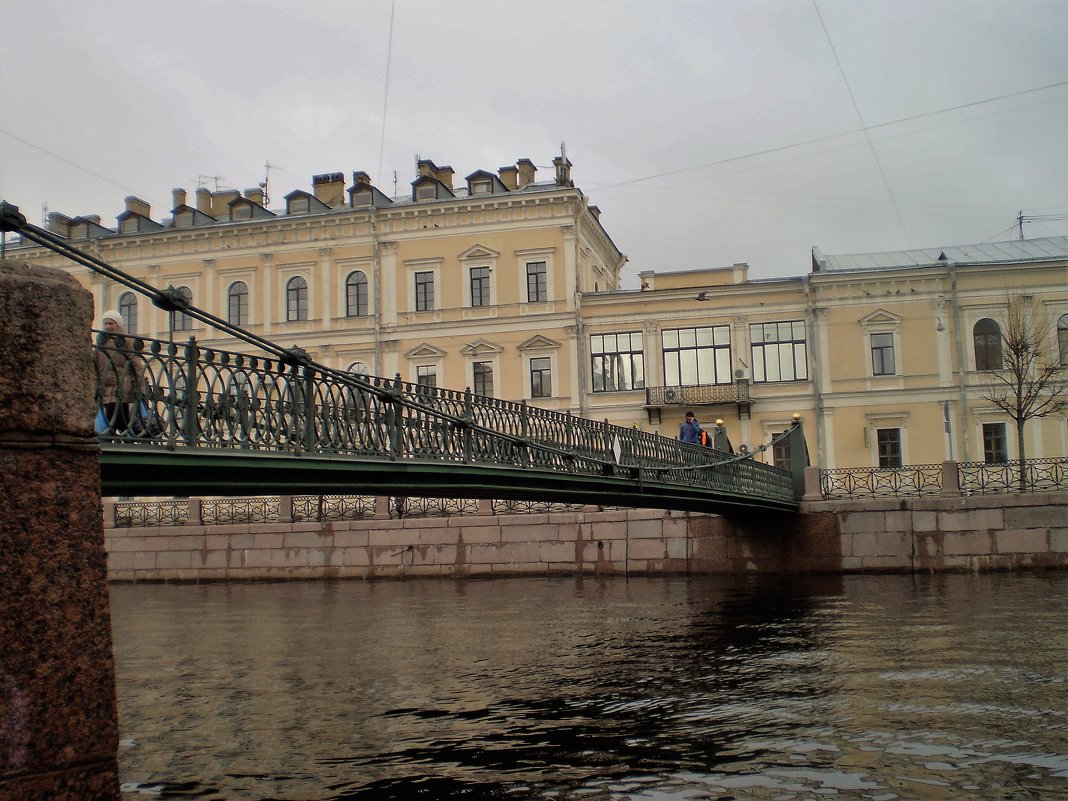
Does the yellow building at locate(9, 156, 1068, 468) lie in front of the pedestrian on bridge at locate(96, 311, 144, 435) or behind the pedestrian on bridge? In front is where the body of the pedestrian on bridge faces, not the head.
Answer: behind

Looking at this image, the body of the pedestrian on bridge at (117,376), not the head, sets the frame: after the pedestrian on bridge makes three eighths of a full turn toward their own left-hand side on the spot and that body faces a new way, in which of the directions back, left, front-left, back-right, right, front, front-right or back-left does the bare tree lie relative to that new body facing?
front-left

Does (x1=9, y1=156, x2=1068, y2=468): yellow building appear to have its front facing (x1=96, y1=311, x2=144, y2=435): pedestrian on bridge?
yes

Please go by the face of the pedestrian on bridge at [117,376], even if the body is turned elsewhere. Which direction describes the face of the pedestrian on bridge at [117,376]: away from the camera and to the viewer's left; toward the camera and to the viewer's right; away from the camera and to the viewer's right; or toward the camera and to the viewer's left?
toward the camera and to the viewer's left

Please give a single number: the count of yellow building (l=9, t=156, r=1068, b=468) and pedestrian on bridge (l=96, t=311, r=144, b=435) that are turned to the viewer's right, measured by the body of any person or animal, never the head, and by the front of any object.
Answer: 0

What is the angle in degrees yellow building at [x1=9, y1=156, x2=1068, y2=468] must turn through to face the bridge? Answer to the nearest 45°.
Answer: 0° — it already faces it

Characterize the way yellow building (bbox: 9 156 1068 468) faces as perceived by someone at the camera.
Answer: facing the viewer

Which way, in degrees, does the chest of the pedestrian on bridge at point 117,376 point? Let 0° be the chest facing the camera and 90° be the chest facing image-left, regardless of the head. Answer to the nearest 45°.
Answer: approximately 45°
